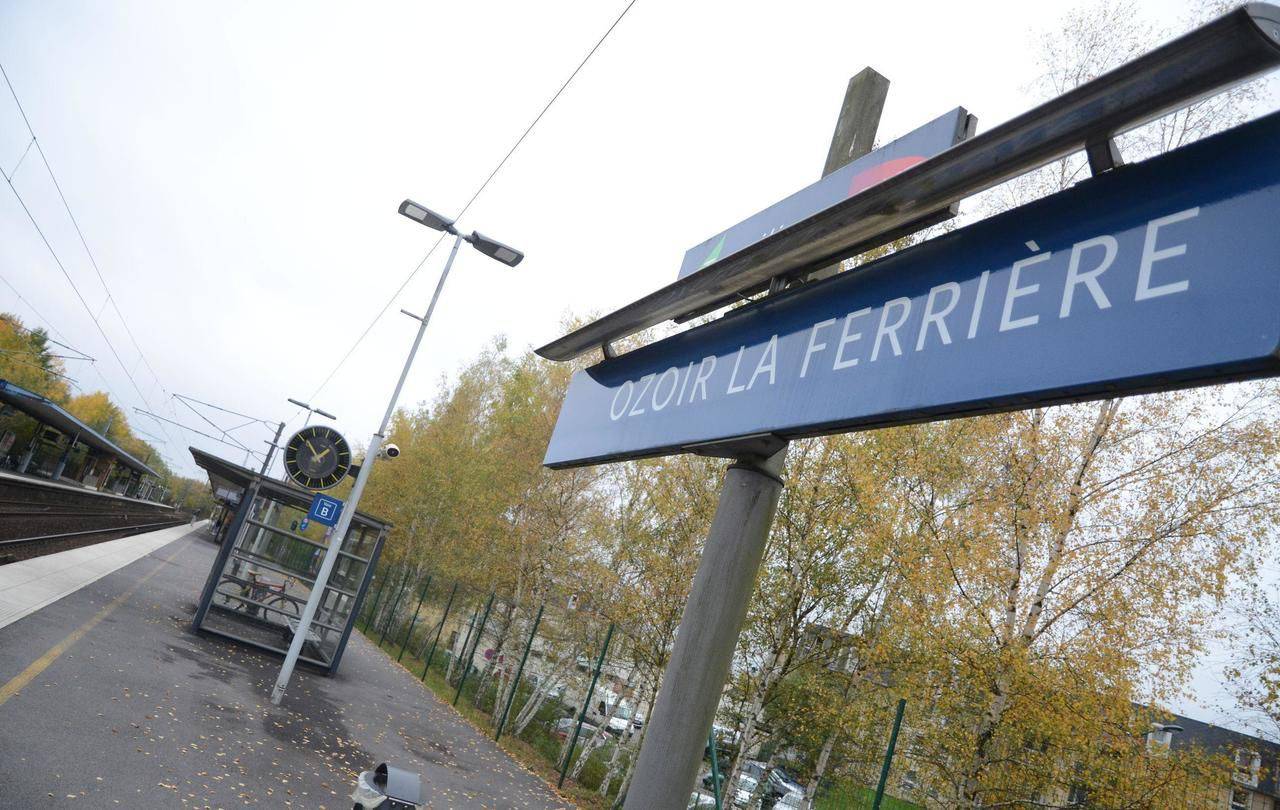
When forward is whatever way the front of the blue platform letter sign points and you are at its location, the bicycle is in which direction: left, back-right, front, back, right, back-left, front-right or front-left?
back

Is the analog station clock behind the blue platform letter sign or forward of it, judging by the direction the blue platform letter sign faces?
behind

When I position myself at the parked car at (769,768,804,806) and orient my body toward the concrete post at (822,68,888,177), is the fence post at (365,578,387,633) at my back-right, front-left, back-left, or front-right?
front-right

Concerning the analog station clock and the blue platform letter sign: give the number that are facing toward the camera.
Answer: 2

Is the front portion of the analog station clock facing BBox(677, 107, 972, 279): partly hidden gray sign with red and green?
yes

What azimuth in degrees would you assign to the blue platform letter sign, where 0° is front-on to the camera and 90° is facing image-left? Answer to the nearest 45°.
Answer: approximately 0°

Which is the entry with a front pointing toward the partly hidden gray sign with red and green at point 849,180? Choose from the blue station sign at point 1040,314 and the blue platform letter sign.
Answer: the blue platform letter sign

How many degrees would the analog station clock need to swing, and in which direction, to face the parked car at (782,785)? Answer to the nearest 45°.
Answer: approximately 90° to its left

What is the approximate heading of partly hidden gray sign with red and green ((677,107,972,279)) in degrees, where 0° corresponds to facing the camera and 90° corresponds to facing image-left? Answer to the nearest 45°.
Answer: approximately 45°
